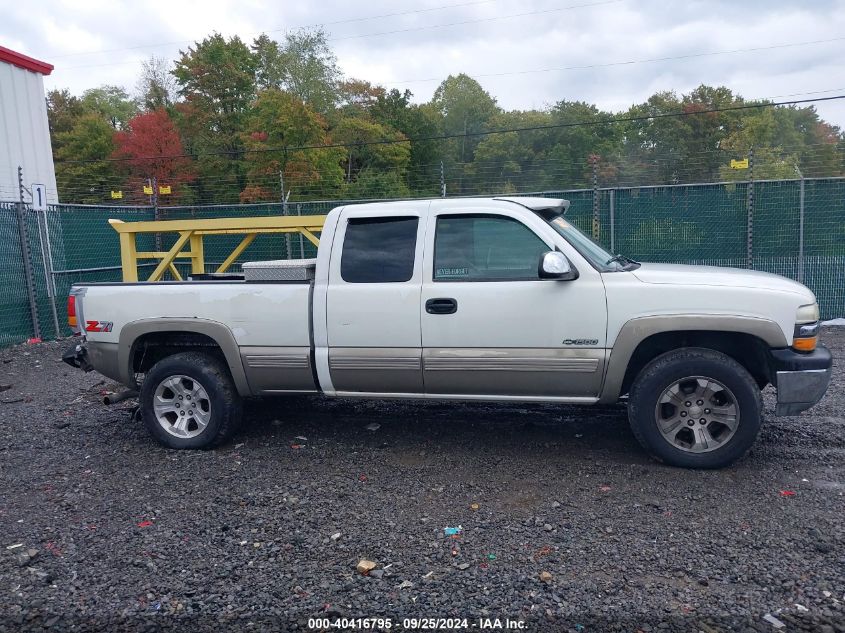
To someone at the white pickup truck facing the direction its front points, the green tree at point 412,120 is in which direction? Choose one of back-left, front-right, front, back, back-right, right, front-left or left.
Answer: left

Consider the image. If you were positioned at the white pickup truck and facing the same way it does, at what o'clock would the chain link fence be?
The chain link fence is roughly at 10 o'clock from the white pickup truck.

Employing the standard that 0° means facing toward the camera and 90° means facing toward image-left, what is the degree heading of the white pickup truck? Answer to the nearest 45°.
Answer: approximately 270°

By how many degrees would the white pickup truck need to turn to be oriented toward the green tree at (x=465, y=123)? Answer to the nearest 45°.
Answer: approximately 90° to its left

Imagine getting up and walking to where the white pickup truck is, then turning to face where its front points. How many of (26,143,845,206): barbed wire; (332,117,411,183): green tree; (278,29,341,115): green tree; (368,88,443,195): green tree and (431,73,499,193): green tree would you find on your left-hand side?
5

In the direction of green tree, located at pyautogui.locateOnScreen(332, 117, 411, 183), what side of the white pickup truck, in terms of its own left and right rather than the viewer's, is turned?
left

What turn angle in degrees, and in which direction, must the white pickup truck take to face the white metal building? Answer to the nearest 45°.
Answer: approximately 135° to its left

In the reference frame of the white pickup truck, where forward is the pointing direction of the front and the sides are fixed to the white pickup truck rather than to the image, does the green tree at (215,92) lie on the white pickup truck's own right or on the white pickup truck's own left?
on the white pickup truck's own left

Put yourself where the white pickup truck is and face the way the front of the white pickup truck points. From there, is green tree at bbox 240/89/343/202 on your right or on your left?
on your left

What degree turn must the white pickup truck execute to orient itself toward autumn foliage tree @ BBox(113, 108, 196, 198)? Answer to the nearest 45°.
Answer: approximately 135° to its left

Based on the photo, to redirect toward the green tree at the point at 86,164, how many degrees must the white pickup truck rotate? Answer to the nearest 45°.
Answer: approximately 135° to its left

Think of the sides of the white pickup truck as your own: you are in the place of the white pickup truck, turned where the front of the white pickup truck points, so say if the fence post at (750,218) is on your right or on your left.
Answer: on your left

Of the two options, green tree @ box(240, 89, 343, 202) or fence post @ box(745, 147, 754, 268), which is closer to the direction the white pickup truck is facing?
the fence post

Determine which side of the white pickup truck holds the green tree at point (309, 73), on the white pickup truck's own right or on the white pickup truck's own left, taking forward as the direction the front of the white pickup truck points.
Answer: on the white pickup truck's own left
